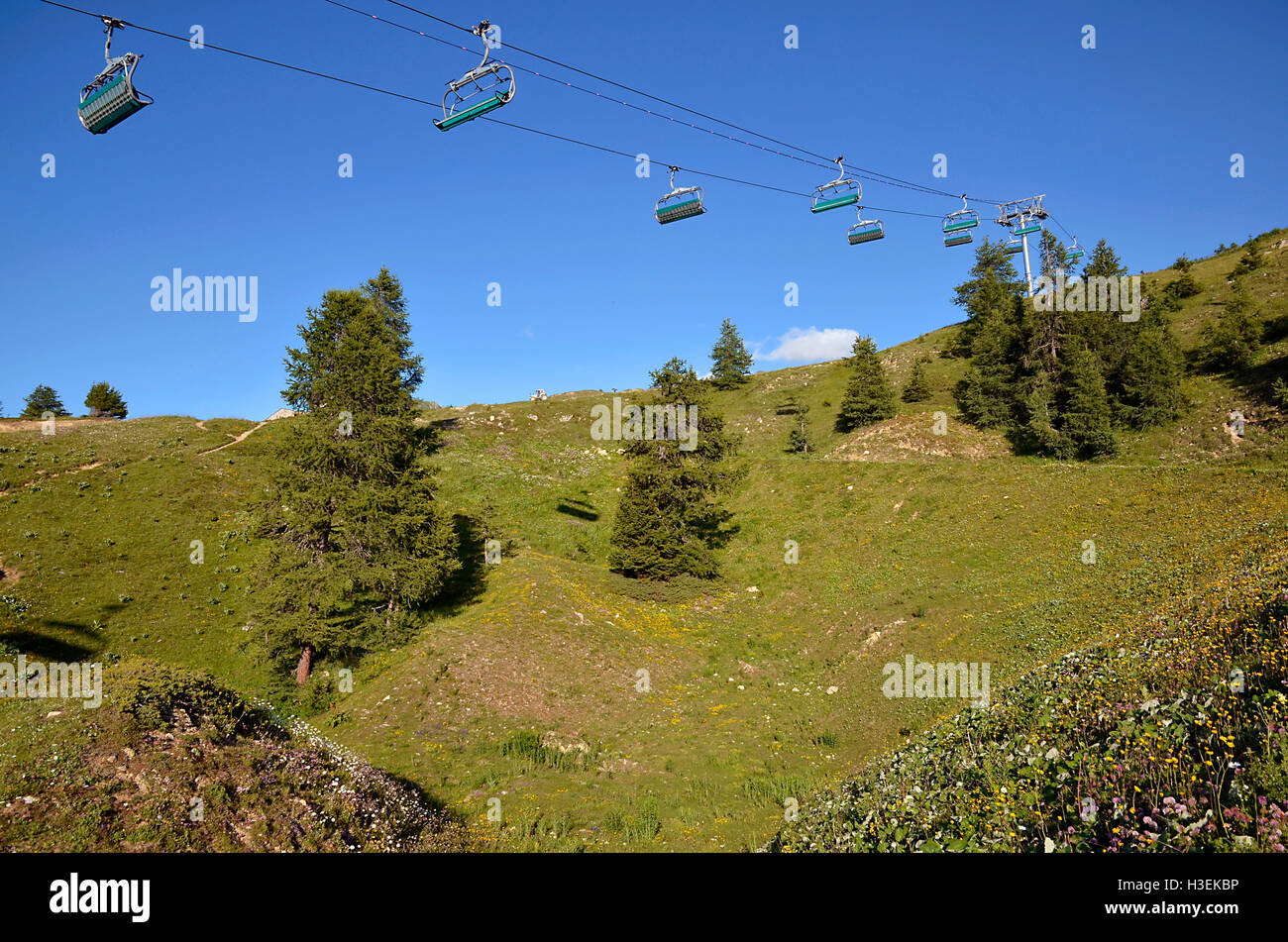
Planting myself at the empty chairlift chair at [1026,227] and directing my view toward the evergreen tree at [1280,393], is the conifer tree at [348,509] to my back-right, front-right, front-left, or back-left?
back-right

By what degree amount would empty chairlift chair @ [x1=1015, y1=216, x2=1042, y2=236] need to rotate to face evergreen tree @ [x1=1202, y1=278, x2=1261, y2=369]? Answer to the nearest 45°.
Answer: approximately 90° to its left

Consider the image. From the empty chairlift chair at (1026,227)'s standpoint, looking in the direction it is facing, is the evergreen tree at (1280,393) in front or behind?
behind

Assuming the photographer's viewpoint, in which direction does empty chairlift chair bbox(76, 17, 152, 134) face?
facing away from the viewer and to the right of the viewer

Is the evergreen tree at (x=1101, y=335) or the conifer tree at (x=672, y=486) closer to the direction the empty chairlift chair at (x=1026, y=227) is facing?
the conifer tree

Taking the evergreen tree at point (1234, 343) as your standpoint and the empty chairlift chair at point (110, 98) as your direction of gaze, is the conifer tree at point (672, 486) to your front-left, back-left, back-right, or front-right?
front-right
